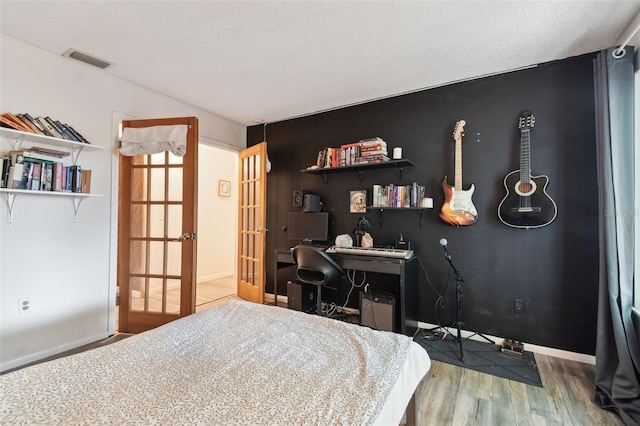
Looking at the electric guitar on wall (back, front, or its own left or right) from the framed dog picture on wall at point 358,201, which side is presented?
right

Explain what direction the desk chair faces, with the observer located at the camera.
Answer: facing away from the viewer and to the right of the viewer

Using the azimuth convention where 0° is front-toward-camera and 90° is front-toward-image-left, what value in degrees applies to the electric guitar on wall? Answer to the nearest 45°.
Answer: approximately 0°

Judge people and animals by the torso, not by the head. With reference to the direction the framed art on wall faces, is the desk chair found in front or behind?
in front

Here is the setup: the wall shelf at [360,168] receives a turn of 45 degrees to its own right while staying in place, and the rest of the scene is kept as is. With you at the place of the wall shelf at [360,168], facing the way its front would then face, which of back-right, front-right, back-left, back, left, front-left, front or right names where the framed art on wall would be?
front-right

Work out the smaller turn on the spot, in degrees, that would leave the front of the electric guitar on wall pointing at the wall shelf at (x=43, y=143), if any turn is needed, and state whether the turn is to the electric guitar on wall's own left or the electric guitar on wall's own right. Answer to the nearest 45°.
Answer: approximately 45° to the electric guitar on wall's own right

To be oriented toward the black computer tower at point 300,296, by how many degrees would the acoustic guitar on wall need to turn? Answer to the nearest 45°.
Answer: approximately 90° to its right

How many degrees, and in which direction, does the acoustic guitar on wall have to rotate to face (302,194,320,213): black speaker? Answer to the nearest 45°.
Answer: approximately 90° to its right

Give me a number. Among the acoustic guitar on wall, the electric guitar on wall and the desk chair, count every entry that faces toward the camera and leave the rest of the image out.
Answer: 2
